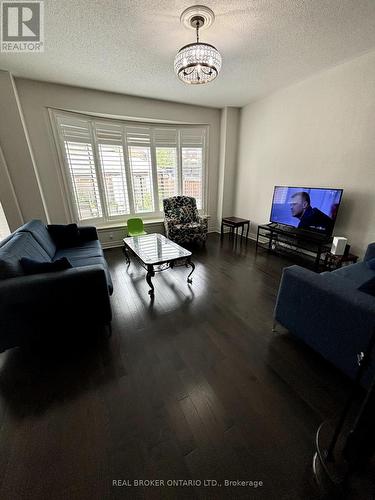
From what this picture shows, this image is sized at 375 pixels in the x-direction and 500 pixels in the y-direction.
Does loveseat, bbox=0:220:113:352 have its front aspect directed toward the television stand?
yes

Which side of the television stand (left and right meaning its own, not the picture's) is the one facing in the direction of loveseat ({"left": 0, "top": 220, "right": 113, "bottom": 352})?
front

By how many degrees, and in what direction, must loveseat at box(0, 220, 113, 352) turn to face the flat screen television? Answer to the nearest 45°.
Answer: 0° — it already faces it

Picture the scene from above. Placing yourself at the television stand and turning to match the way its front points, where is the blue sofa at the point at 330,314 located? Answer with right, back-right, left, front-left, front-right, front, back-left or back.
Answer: front-left

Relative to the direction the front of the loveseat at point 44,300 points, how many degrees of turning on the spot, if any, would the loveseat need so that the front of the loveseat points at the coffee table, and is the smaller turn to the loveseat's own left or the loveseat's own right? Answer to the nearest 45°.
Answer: approximately 45° to the loveseat's own left

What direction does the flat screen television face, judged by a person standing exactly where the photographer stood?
facing the viewer and to the left of the viewer

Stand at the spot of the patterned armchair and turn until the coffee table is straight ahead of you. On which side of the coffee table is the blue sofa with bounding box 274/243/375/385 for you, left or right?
left

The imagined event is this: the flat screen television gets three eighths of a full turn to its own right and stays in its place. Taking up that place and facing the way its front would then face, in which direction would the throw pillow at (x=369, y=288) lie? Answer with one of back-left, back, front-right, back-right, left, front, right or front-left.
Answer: back

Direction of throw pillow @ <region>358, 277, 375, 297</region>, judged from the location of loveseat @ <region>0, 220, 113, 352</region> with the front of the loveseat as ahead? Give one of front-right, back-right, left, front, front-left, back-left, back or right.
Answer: front-right

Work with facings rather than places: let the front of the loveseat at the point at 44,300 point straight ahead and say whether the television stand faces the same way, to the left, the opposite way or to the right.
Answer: the opposite way

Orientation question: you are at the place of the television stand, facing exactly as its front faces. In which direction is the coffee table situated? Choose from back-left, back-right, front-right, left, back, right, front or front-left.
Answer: front

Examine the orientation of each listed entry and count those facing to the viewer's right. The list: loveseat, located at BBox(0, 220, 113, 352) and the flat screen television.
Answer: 1

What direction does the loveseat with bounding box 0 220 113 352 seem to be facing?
to the viewer's right

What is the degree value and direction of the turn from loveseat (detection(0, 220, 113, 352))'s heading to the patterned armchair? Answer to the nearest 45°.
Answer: approximately 45° to its left

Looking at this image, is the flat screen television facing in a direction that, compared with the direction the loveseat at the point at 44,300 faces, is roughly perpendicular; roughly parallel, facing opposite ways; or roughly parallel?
roughly parallel, facing opposite ways

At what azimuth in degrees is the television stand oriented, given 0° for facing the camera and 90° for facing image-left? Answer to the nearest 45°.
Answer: approximately 45°

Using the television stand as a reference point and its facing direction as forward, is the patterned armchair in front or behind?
in front
